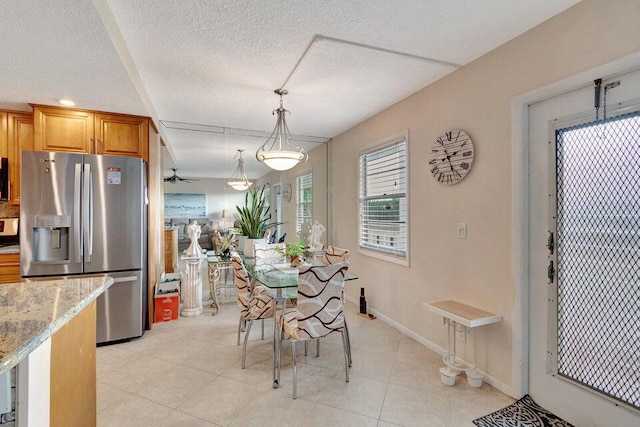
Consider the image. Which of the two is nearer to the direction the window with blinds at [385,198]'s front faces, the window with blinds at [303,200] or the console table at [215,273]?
the console table

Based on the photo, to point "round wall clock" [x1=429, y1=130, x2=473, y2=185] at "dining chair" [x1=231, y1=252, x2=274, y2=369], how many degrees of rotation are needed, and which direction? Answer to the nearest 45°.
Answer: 0° — it already faces it

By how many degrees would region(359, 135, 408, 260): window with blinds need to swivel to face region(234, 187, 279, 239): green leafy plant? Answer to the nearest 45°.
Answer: approximately 45° to its right

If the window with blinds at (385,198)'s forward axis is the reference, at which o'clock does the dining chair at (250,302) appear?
The dining chair is roughly at 12 o'clock from the window with blinds.

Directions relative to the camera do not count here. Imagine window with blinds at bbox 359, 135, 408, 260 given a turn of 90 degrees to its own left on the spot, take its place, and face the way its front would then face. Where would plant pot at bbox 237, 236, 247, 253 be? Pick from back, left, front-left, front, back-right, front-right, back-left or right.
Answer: back-right

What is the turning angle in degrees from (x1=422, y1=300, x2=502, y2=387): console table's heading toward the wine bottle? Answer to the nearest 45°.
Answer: approximately 90° to its right

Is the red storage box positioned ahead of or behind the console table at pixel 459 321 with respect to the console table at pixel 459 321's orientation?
ahead

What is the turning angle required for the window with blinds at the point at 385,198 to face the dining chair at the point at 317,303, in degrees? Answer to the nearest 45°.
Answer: approximately 45° to its left

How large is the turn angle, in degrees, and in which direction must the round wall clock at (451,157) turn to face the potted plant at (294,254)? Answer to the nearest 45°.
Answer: approximately 45° to its right

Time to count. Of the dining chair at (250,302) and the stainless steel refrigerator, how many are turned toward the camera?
1

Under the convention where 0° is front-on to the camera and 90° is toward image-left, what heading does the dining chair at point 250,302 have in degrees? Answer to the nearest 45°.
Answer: approximately 225°

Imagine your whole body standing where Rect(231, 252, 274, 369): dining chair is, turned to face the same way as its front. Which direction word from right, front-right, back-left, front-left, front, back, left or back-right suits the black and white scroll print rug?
right

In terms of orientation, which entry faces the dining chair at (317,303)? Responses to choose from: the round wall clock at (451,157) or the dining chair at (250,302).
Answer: the round wall clock

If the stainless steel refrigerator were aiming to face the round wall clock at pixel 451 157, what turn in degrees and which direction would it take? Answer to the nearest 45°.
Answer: approximately 45° to its left

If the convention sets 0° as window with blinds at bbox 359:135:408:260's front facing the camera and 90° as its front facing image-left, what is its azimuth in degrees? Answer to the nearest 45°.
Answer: approximately 45°

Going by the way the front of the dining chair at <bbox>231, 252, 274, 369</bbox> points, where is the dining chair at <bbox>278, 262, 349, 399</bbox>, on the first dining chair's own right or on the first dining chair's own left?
on the first dining chair's own right
